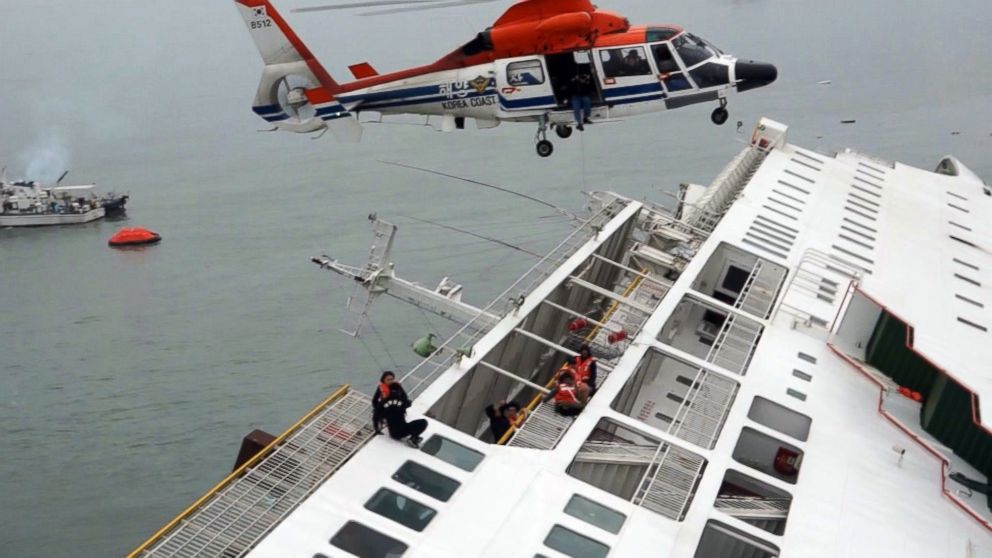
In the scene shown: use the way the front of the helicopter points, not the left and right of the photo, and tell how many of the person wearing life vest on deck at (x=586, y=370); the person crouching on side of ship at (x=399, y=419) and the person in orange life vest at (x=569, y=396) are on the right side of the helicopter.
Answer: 3

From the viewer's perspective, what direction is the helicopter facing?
to the viewer's right

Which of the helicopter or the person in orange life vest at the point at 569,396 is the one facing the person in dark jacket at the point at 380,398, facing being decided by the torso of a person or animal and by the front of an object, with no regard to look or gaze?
the person in orange life vest

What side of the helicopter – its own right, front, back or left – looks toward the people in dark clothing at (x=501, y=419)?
right

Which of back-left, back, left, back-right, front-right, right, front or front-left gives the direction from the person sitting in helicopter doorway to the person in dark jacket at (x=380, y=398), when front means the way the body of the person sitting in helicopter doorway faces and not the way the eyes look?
front

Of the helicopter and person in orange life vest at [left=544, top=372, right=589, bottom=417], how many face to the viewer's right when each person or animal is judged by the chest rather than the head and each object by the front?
1

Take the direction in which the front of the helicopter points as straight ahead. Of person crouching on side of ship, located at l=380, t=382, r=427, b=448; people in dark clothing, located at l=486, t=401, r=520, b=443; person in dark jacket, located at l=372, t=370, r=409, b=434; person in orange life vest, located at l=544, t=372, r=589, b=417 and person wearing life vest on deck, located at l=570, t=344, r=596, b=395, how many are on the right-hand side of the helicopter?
5

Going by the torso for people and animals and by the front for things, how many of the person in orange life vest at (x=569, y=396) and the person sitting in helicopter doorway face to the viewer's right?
0

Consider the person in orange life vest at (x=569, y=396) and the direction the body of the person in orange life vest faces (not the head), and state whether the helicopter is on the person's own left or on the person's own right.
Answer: on the person's own right

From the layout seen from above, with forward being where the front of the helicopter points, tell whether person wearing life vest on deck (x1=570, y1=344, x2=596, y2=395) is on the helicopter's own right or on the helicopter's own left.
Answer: on the helicopter's own right

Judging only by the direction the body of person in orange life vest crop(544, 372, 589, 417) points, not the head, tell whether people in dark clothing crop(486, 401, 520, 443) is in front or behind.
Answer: in front

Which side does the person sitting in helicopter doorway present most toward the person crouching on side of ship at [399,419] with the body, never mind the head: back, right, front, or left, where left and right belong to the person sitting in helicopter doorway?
front

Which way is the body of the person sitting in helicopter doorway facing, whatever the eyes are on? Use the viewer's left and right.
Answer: facing the viewer

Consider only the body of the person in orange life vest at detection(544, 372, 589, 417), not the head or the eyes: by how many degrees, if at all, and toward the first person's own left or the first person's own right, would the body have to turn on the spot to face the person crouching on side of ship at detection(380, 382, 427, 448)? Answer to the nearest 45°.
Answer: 0° — they already face them

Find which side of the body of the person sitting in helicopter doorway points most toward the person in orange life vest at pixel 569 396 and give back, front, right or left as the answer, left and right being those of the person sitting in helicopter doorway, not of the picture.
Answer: front

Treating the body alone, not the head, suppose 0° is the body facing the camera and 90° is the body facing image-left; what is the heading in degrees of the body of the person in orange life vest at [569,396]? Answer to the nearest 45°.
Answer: approximately 45°
